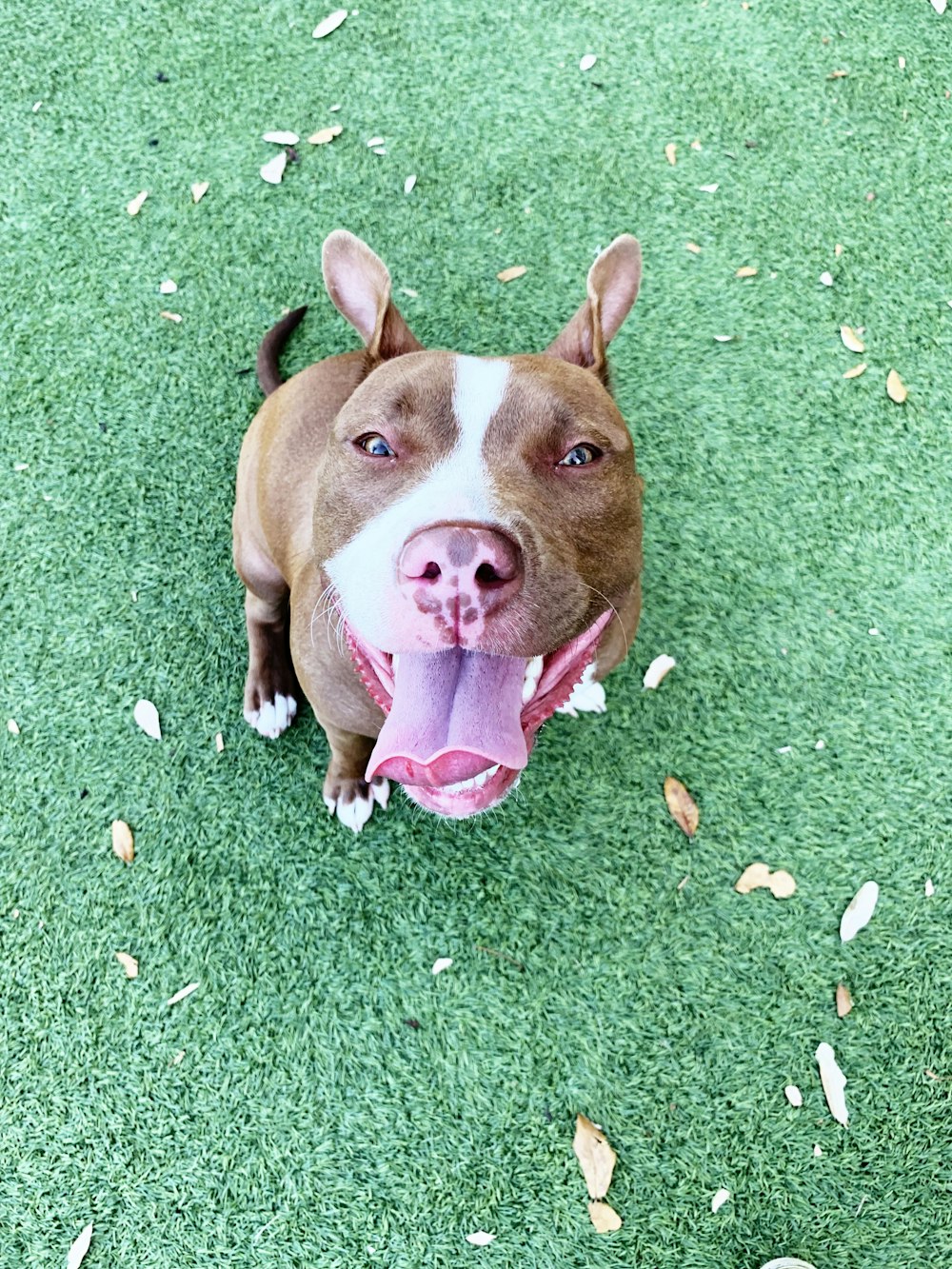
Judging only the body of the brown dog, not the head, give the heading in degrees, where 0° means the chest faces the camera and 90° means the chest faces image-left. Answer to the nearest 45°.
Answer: approximately 315°

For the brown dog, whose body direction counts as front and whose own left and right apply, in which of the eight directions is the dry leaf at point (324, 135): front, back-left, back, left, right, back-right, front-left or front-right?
back-left

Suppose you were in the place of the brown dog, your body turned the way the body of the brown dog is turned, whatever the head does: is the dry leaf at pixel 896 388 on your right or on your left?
on your left

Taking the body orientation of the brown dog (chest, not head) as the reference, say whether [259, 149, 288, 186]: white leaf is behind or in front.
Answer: behind

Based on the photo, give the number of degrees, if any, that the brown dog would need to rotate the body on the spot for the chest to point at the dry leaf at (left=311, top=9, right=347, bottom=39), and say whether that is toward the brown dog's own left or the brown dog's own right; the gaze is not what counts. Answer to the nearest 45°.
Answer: approximately 135° to the brown dog's own left

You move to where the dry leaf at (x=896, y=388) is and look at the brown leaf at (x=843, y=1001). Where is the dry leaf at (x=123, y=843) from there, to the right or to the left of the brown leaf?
right
